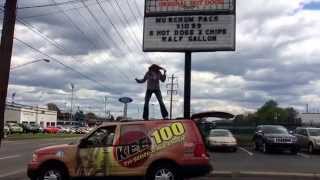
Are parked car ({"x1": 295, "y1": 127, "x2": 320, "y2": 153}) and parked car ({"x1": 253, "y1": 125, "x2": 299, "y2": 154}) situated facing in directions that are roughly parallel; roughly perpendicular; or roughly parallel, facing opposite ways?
roughly parallel

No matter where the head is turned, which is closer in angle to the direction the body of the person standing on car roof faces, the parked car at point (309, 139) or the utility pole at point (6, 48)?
the utility pole

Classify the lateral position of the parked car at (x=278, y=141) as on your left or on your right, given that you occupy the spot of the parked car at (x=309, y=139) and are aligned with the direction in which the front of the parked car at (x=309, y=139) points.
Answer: on your right

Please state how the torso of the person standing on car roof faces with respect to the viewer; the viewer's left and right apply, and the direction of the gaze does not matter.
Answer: facing the viewer

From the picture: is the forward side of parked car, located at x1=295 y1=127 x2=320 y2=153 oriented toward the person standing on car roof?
no

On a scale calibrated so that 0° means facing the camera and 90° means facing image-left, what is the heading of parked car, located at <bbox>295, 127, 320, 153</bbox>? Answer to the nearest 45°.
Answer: approximately 315°

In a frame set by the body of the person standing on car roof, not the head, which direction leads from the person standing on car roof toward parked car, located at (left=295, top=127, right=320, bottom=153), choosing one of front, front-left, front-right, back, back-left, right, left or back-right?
back-left

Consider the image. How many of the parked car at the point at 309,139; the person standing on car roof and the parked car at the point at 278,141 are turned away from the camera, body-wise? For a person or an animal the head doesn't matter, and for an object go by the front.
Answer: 0

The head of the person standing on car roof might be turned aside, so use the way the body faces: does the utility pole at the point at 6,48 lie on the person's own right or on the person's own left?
on the person's own right

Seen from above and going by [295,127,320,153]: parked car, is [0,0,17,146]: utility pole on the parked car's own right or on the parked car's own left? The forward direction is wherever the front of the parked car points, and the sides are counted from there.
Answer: on the parked car's own right

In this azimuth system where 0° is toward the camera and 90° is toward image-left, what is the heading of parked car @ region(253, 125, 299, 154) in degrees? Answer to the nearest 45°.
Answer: approximately 315°

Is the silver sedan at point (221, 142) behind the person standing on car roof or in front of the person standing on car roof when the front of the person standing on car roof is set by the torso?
behind

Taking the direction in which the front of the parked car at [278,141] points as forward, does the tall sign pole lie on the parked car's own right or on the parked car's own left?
on the parked car's own right

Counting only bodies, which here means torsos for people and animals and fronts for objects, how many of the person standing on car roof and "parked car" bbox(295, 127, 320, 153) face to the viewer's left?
0

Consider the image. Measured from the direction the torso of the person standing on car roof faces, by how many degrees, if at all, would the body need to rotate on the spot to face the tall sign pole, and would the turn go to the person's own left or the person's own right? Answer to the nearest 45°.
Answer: approximately 135° to the person's own left
